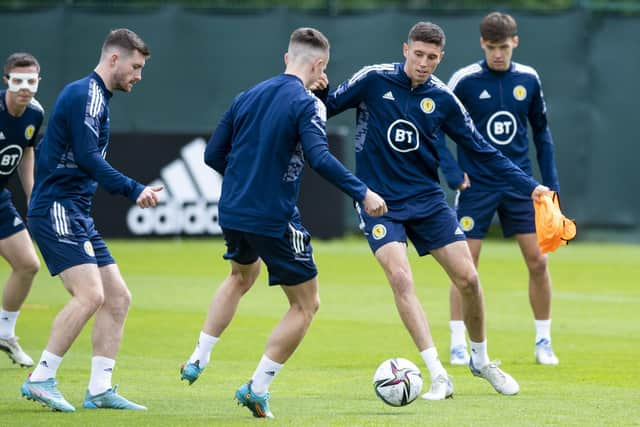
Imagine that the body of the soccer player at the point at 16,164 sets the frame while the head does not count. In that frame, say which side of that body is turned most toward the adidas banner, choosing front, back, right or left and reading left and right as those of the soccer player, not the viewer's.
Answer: back

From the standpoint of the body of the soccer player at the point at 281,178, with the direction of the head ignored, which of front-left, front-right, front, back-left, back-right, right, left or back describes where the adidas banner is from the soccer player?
front-left

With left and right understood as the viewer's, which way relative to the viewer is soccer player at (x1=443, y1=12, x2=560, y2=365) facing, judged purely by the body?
facing the viewer

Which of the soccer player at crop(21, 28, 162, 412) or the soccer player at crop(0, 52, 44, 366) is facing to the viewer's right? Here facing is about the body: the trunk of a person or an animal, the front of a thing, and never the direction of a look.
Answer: the soccer player at crop(21, 28, 162, 412)

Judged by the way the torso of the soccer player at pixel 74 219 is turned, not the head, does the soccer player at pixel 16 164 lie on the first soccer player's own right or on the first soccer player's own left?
on the first soccer player's own left

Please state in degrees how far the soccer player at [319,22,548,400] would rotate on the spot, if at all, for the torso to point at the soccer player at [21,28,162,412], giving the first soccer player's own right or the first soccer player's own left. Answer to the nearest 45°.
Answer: approximately 45° to the first soccer player's own right

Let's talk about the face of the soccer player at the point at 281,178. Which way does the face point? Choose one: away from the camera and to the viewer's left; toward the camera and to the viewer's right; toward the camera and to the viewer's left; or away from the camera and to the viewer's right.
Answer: away from the camera and to the viewer's right

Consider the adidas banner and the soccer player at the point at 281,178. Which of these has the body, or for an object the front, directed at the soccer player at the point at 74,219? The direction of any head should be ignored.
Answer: the adidas banner

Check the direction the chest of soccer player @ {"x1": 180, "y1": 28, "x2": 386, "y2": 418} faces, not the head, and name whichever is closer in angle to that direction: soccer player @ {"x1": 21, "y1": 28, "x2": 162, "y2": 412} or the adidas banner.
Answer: the adidas banner

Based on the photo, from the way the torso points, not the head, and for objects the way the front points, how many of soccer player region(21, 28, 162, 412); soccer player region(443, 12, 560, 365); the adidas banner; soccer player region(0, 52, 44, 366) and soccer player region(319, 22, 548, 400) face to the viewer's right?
1

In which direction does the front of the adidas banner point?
toward the camera

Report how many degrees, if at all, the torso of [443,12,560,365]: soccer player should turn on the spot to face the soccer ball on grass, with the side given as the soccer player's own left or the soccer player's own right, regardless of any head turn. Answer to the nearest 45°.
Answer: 0° — they already face it

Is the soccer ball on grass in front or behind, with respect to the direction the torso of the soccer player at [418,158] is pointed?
in front

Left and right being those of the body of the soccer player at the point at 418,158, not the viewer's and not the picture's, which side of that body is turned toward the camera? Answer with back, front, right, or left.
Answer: front

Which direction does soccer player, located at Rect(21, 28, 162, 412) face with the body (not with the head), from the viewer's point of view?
to the viewer's right

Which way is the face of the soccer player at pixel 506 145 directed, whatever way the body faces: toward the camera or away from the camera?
toward the camera

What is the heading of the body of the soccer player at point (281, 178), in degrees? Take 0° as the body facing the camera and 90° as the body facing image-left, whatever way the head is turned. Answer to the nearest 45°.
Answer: approximately 225°

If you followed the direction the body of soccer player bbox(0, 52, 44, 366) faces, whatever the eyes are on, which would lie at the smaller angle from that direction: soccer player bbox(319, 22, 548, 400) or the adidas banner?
the soccer player

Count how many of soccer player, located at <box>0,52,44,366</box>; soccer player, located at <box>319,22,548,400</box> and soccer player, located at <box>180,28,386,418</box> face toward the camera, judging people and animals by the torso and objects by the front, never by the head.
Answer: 2
